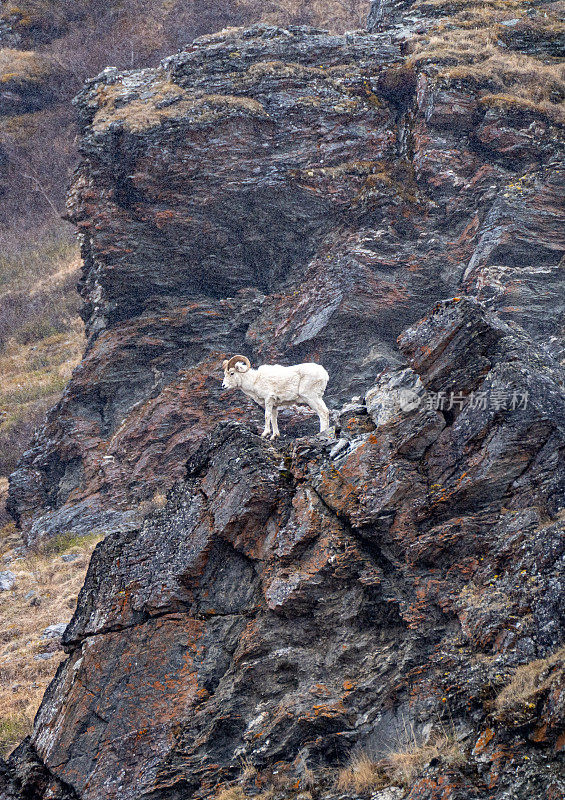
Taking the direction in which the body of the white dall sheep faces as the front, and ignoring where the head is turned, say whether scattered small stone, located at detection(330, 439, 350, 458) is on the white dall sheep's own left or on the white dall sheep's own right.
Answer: on the white dall sheep's own left

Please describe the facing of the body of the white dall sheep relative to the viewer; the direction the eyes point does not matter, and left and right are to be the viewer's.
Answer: facing to the left of the viewer

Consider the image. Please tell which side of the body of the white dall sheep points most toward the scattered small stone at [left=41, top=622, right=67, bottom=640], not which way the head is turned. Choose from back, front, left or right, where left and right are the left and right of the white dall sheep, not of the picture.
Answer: front

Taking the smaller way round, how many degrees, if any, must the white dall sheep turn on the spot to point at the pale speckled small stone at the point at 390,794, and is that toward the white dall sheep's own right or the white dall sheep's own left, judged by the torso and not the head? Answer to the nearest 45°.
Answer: approximately 90° to the white dall sheep's own left

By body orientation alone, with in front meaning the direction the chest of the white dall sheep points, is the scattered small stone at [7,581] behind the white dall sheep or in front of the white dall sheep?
in front
